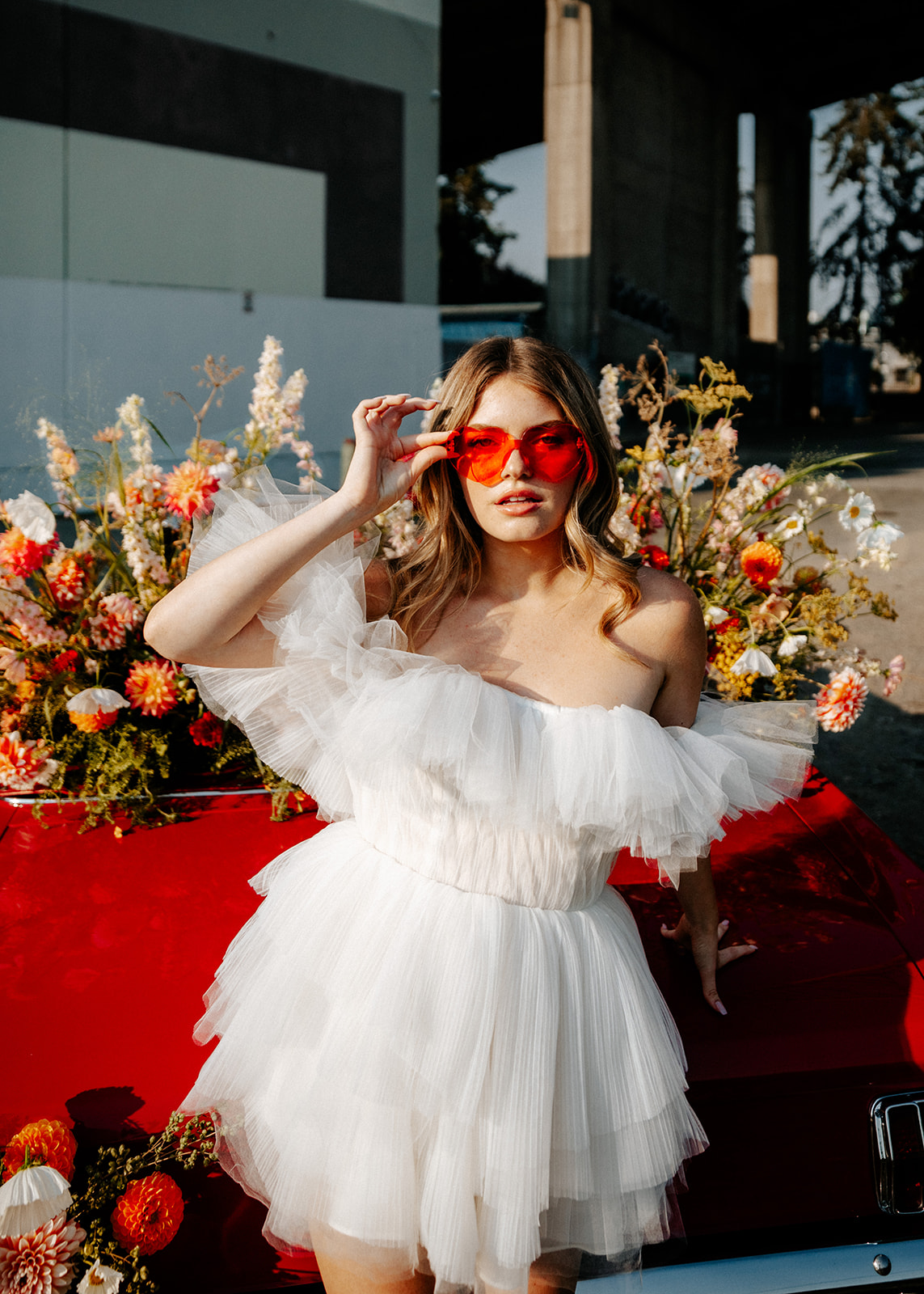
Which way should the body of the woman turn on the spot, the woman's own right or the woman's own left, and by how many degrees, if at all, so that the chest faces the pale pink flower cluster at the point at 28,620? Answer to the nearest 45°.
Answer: approximately 135° to the woman's own right

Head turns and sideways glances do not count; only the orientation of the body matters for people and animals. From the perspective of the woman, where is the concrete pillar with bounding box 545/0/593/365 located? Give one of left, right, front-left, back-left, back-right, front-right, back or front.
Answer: back

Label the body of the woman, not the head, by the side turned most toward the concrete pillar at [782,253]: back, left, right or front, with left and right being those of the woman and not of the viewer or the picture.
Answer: back

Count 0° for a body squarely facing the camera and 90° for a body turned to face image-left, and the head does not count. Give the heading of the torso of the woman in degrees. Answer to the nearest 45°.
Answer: approximately 0°
